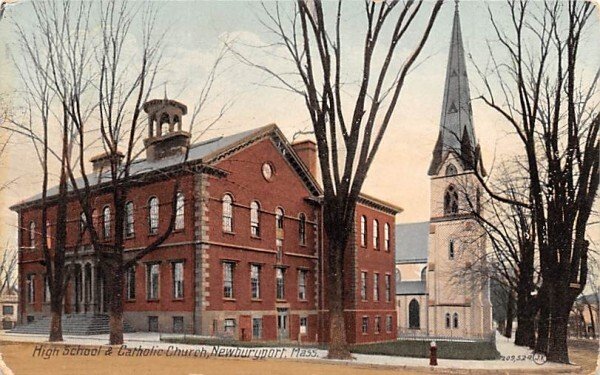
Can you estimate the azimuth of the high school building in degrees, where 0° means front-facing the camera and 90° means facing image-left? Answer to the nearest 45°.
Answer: approximately 45°

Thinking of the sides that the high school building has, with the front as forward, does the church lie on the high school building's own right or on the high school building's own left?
on the high school building's own left
